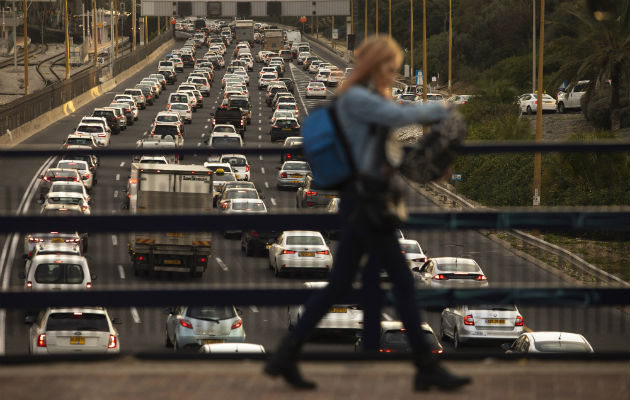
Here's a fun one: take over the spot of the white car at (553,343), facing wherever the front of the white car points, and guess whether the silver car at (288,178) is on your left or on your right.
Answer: on your left

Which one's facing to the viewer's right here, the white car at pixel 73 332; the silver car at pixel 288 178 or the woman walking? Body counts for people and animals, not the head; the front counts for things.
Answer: the woman walking

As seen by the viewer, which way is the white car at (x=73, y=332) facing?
away from the camera

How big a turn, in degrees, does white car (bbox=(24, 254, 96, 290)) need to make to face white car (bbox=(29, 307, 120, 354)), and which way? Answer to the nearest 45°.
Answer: approximately 180°

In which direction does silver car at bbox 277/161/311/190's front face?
away from the camera

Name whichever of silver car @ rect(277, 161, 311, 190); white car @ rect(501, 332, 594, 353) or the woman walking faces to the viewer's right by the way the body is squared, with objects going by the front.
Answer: the woman walking

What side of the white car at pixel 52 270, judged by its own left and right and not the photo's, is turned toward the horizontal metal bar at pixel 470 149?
back

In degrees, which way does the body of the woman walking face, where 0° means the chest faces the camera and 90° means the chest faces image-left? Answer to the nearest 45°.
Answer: approximately 270°

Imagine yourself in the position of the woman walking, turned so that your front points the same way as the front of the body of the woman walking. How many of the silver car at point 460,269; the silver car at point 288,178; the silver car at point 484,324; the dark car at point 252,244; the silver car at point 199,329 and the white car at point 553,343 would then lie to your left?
6

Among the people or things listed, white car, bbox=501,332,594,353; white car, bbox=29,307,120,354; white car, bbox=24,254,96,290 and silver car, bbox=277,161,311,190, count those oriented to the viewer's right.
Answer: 0

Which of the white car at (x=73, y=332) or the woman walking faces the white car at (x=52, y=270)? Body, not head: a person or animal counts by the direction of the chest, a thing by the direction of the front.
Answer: the white car at (x=73, y=332)

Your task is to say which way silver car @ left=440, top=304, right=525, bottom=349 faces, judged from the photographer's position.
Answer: facing away from the viewer and to the left of the viewer

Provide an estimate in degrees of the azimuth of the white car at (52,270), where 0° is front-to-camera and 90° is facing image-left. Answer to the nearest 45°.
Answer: approximately 180°

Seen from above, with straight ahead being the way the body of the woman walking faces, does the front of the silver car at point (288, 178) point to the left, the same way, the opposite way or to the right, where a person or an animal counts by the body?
to the left

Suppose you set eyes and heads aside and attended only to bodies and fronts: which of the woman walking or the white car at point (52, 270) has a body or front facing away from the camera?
the white car

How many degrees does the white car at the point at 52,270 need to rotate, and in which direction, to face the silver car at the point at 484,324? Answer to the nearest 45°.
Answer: approximately 90° to its right

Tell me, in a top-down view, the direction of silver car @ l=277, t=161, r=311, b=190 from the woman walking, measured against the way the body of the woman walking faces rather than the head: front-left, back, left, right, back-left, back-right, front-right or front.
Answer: left

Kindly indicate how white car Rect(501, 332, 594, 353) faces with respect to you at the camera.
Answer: facing away from the viewer and to the left of the viewer
